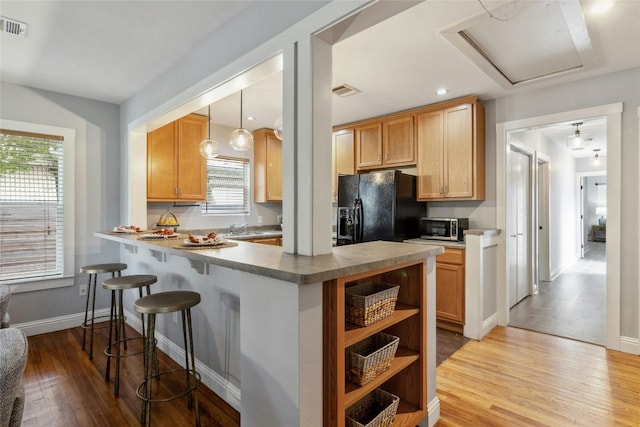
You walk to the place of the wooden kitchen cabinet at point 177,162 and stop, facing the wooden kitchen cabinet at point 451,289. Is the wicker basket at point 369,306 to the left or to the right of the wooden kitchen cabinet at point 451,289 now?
right

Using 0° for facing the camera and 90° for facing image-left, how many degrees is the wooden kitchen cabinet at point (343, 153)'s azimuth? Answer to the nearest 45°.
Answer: approximately 45°

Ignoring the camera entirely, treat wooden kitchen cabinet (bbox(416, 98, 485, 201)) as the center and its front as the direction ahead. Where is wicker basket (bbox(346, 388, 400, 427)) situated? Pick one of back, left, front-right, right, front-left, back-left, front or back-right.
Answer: front-left

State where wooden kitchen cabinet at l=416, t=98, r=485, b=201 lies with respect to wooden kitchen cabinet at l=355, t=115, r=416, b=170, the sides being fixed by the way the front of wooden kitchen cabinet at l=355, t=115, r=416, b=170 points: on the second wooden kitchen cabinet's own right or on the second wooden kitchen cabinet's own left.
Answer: on the second wooden kitchen cabinet's own left

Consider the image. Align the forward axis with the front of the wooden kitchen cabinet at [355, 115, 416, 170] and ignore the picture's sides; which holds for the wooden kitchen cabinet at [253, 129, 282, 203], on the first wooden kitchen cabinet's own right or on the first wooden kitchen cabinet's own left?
on the first wooden kitchen cabinet's own right

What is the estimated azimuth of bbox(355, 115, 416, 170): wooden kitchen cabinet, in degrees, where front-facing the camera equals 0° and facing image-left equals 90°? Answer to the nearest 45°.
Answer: approximately 45°

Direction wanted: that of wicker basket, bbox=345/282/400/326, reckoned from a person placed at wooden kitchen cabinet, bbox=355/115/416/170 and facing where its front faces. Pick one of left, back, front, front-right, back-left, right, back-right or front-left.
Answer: front-left
